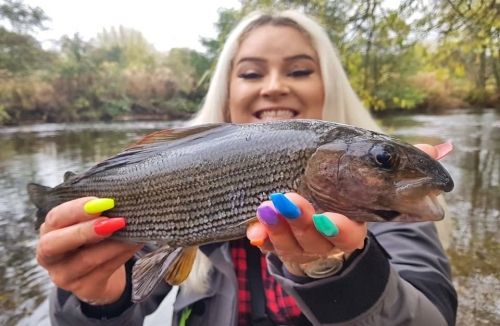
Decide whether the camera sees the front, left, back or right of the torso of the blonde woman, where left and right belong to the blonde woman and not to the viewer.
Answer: front

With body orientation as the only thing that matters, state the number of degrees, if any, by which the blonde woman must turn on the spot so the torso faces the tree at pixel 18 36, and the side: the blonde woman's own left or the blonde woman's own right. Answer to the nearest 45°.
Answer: approximately 135° to the blonde woman's own right

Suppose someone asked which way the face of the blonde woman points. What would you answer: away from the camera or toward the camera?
toward the camera
